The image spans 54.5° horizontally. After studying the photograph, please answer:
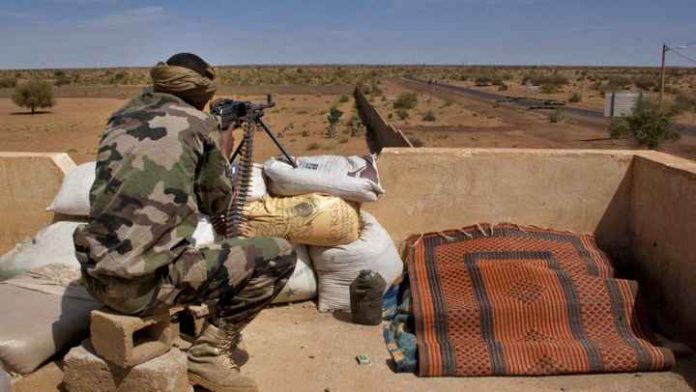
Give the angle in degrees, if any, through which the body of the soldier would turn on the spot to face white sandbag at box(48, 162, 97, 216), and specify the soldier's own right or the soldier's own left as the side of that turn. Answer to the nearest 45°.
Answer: approximately 45° to the soldier's own left

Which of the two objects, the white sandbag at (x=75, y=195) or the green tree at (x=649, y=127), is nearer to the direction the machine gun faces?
the green tree

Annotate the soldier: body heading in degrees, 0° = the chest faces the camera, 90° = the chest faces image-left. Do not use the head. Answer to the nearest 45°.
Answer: approximately 225°

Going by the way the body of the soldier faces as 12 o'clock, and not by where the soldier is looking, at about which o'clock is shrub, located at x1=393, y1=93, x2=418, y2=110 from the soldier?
The shrub is roughly at 11 o'clock from the soldier.

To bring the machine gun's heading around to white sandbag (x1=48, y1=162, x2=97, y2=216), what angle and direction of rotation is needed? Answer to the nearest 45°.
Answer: approximately 90° to its left

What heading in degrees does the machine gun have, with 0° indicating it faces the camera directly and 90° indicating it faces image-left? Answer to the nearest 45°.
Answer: approximately 225°

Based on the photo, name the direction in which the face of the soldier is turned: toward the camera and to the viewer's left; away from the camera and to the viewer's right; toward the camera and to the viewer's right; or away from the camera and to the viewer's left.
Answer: away from the camera and to the viewer's right

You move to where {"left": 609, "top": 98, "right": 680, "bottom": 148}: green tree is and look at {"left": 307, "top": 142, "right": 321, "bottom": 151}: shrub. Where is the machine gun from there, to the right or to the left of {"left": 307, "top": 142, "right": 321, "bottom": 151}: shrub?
left
